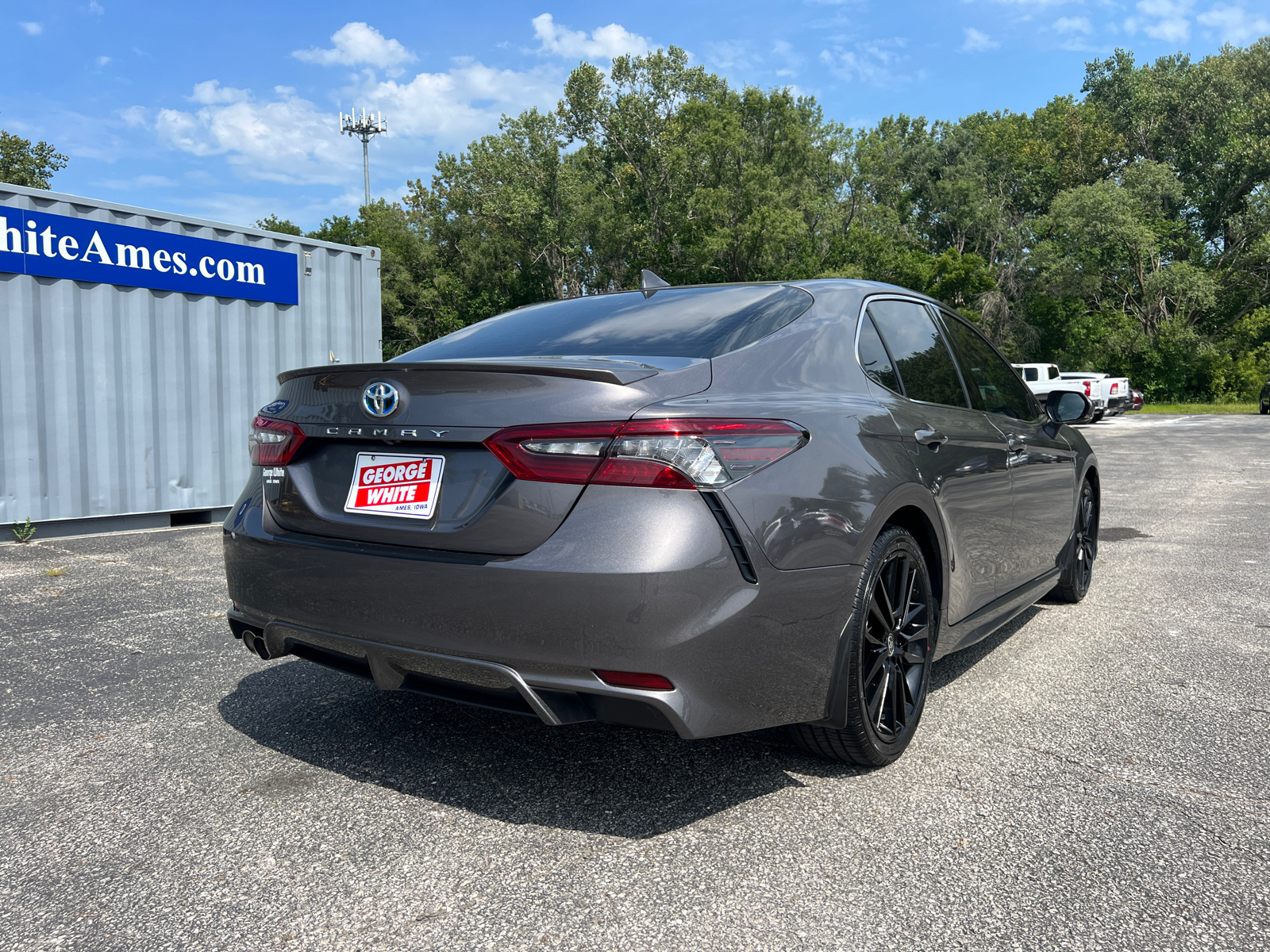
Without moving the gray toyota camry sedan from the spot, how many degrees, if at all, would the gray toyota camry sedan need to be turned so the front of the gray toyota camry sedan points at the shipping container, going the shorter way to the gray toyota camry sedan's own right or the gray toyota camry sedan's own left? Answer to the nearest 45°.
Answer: approximately 90° to the gray toyota camry sedan's own left

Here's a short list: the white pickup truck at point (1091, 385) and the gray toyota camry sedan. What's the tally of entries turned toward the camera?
0

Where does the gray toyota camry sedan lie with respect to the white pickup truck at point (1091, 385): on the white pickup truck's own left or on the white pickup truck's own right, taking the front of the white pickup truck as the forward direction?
on the white pickup truck's own left

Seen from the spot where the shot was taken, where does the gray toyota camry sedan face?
facing away from the viewer and to the right of the viewer

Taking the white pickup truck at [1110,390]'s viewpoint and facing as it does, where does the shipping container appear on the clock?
The shipping container is roughly at 8 o'clock from the white pickup truck.

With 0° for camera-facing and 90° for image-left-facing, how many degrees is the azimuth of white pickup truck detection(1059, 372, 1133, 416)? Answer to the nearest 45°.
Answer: approximately 135°

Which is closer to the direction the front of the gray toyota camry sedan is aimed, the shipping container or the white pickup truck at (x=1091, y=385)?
the white pickup truck

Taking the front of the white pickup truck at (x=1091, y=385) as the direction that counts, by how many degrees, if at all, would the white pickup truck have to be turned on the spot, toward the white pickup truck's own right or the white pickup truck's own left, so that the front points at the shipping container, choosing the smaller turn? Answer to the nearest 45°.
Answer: approximately 135° to the white pickup truck's own left

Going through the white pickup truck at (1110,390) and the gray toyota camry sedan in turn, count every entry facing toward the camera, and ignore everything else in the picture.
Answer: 0

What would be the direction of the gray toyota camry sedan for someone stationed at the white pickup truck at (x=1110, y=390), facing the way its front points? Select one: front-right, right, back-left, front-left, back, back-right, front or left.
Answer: back-left

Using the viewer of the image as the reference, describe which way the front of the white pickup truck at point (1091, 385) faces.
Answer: facing away from the viewer and to the left of the viewer
